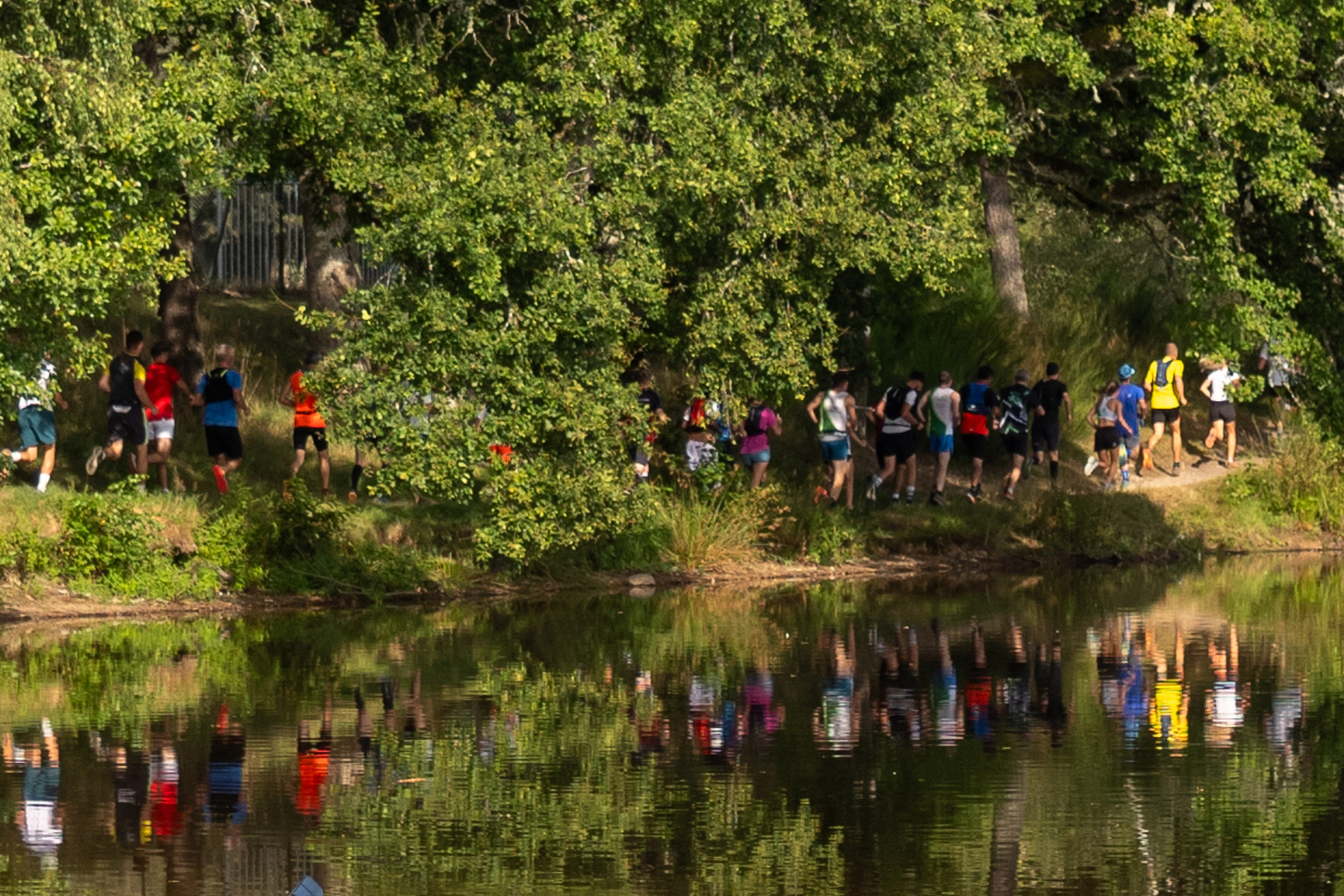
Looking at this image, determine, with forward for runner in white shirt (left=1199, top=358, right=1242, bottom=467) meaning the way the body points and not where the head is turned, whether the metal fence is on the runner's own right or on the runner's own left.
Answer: on the runner's own left

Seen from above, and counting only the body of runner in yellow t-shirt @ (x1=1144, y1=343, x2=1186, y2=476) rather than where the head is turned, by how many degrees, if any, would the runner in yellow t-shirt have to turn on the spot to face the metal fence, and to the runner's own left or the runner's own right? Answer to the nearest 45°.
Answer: approximately 135° to the runner's own left

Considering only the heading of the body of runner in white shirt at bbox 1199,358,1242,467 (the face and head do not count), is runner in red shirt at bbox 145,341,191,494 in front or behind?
behind

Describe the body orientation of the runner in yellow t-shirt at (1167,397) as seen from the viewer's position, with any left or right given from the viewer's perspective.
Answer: facing away from the viewer and to the right of the viewer

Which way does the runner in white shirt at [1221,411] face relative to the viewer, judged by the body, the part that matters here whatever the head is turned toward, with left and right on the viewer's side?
facing away from the viewer and to the right of the viewer

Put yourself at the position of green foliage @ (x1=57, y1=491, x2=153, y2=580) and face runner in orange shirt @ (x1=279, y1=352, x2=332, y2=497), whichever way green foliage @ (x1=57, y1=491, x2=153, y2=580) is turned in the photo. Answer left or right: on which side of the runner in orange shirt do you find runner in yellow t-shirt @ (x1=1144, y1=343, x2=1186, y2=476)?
right

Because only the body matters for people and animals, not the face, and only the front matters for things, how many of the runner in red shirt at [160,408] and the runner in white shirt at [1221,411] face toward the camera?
0
